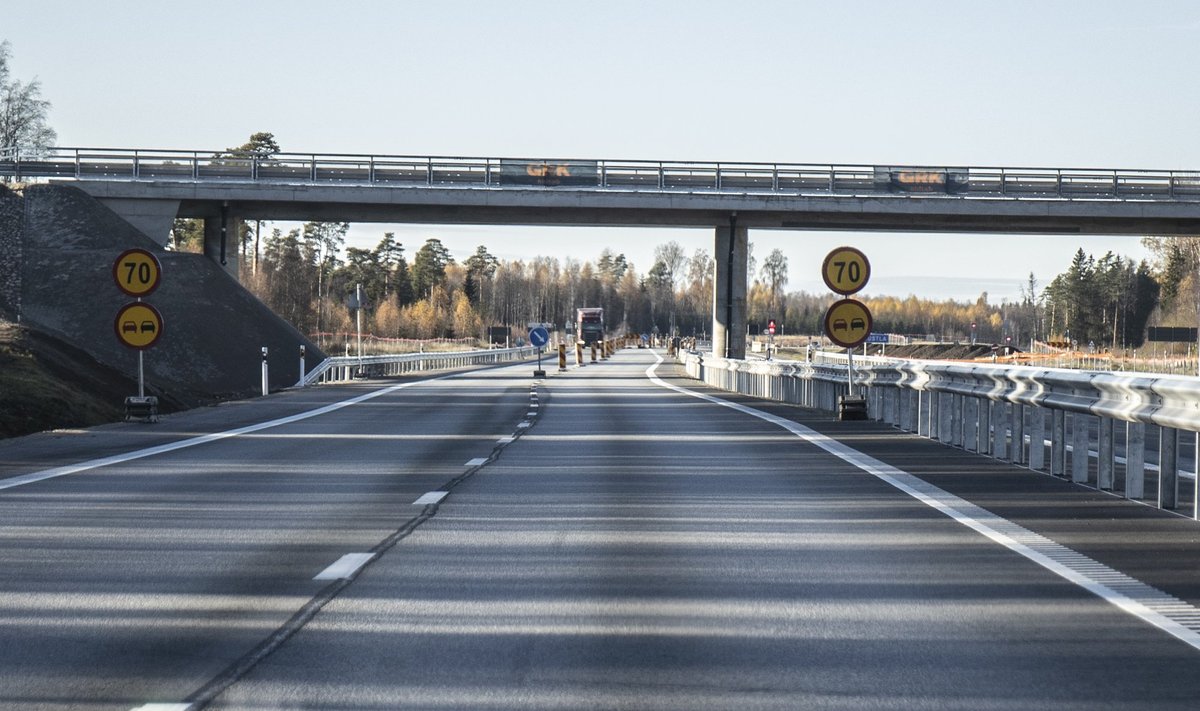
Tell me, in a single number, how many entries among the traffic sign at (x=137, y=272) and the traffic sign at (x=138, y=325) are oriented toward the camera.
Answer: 2

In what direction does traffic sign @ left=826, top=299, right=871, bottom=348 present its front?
toward the camera

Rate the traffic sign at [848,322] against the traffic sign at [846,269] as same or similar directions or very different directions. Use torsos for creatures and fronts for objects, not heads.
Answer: same or similar directions

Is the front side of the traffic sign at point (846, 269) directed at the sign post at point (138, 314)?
no

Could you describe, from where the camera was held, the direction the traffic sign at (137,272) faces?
facing the viewer

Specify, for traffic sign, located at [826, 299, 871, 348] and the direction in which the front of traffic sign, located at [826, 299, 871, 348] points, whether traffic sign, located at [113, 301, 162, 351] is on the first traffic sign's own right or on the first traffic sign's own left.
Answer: on the first traffic sign's own right

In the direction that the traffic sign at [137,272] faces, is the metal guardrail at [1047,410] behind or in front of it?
in front

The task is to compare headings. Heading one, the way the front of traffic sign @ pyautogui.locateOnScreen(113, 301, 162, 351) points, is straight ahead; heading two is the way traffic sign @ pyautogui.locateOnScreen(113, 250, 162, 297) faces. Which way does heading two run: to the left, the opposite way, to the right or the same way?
the same way

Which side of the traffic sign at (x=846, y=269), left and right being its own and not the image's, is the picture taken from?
front

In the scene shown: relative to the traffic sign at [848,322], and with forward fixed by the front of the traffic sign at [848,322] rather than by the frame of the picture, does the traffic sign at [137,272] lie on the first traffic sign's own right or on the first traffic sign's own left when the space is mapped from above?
on the first traffic sign's own right

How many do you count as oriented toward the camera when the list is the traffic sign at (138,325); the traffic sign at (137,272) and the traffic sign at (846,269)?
3

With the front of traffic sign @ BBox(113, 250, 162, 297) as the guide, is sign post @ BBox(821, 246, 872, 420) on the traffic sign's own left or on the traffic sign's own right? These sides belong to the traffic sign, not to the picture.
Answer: on the traffic sign's own left

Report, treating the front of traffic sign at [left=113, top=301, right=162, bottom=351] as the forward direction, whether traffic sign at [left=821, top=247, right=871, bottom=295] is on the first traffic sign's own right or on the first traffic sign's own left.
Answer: on the first traffic sign's own left

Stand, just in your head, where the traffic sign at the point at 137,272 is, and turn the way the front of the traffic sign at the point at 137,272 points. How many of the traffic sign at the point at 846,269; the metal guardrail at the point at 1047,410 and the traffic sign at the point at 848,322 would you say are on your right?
0
